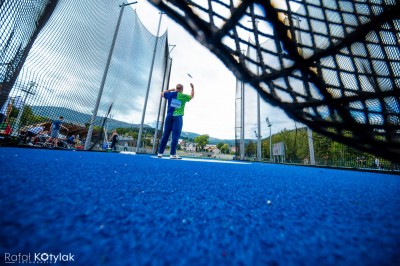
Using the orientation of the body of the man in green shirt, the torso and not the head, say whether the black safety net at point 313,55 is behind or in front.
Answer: behind

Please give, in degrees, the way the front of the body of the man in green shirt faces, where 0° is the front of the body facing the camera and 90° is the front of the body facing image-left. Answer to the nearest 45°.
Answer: approximately 180°

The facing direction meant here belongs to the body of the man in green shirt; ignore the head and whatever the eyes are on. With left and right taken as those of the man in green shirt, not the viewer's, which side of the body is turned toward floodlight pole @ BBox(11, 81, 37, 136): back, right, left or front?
left

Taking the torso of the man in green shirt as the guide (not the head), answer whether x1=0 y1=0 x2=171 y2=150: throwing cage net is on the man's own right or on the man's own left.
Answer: on the man's own left
